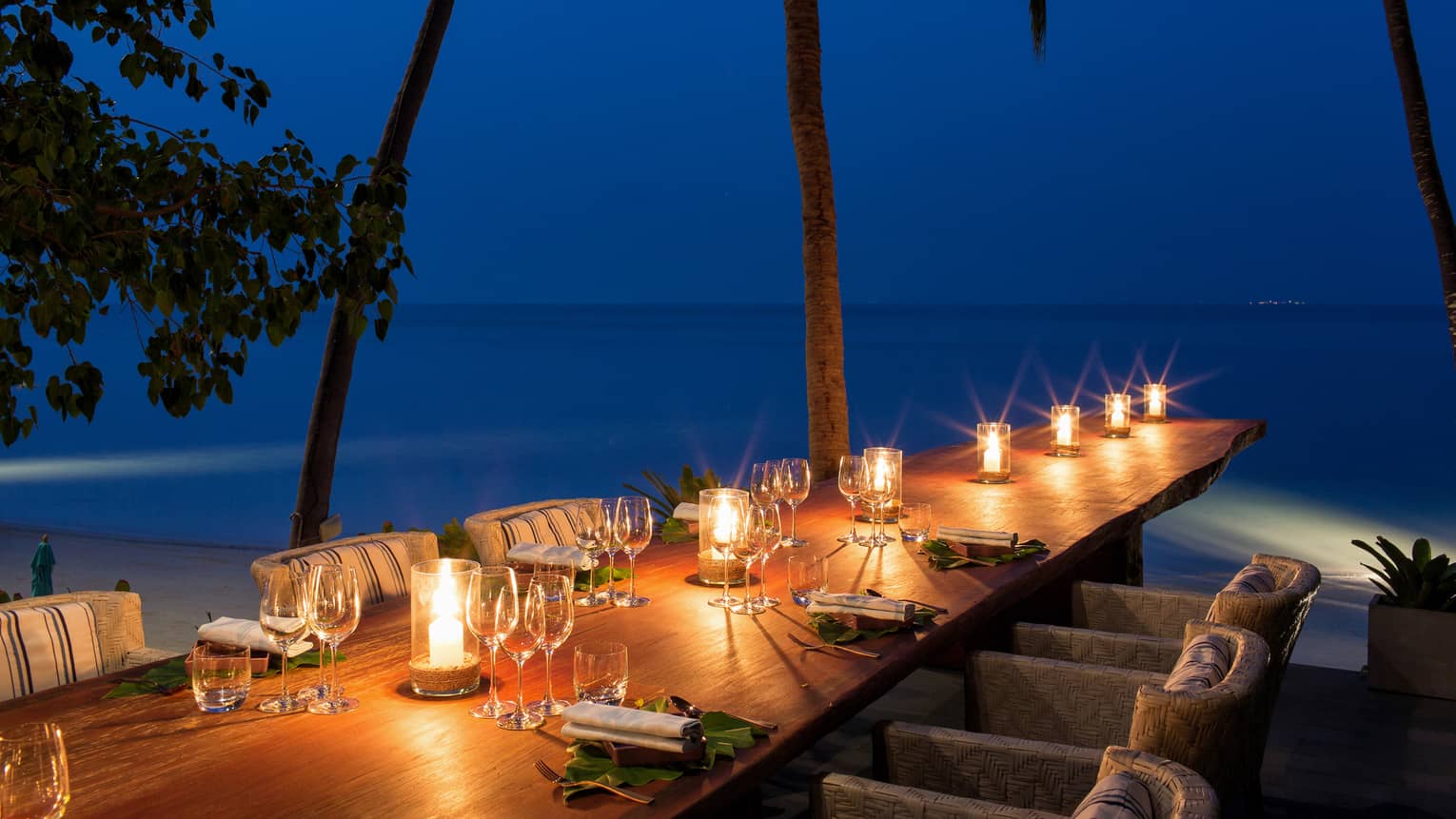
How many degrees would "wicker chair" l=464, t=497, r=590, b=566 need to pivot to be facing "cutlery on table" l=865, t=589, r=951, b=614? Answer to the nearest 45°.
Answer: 0° — it already faces it

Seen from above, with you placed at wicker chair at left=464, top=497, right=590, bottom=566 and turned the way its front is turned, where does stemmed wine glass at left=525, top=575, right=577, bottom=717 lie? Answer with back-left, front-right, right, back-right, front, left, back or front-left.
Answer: front-right

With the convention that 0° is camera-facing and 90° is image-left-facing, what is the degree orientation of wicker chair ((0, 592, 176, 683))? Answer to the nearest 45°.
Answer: approximately 315°
